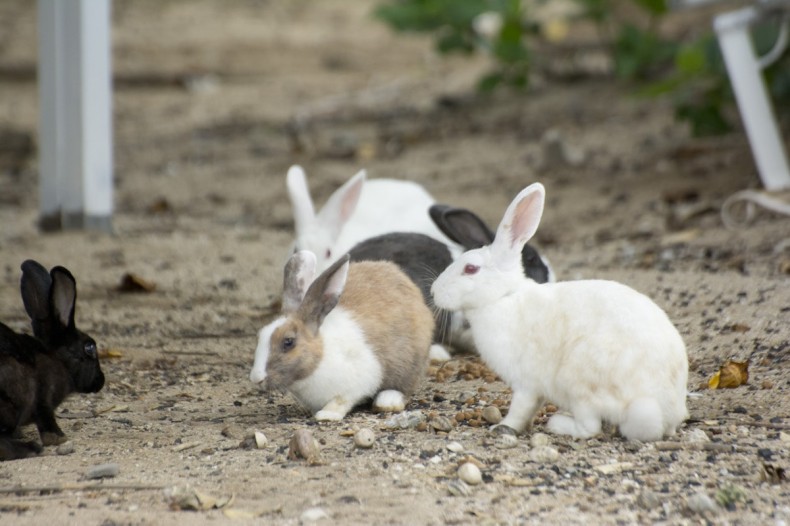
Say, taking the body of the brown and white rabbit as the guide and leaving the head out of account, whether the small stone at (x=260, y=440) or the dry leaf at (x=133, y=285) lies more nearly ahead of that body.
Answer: the small stone

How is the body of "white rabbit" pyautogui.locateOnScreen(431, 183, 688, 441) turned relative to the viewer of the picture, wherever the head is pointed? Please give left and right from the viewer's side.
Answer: facing to the left of the viewer

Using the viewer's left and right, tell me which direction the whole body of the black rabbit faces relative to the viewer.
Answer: facing to the right of the viewer
